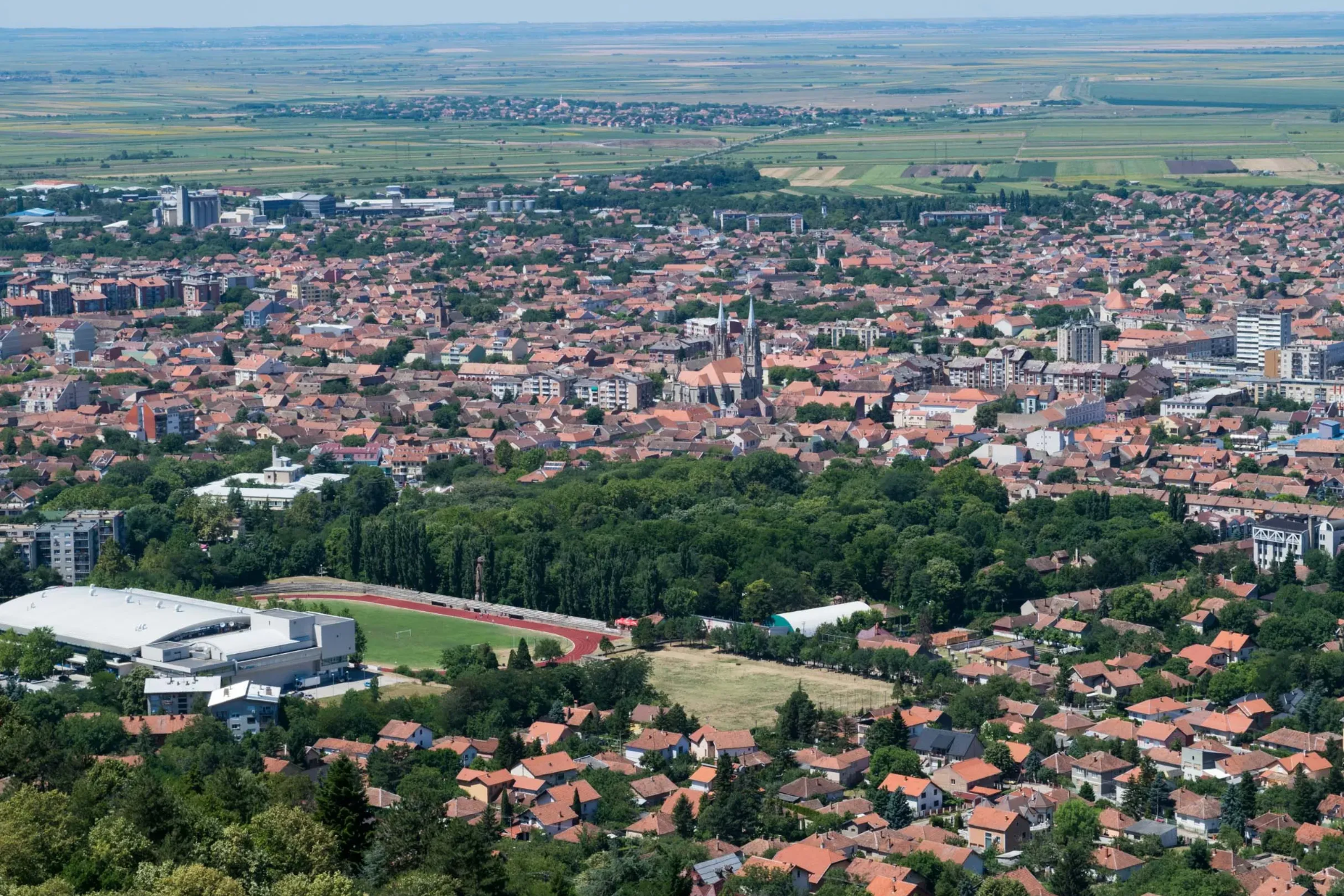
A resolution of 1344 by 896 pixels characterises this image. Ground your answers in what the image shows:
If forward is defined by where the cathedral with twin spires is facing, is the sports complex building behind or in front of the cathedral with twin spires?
behind

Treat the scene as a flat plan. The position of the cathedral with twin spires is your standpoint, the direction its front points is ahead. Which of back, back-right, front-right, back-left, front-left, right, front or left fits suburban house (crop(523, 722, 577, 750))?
back-right

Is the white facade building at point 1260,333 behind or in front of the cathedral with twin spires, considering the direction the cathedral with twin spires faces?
in front

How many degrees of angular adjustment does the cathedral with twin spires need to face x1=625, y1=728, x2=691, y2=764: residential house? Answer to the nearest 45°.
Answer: approximately 135° to its right

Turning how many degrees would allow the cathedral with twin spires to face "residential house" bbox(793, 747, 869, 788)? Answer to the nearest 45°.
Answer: approximately 135° to its right

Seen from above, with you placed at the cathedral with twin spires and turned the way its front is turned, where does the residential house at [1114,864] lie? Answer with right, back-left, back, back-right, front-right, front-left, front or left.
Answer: back-right

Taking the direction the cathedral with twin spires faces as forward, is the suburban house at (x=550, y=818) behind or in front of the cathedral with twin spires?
behind

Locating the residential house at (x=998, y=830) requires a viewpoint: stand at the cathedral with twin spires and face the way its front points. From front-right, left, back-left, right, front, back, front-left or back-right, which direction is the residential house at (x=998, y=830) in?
back-right

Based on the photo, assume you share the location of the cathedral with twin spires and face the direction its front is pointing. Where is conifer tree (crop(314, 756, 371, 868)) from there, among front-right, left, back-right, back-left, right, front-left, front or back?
back-right

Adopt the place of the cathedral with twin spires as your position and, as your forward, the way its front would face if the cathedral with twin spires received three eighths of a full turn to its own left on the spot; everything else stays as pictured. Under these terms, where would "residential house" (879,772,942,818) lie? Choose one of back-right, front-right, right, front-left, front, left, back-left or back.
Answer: left

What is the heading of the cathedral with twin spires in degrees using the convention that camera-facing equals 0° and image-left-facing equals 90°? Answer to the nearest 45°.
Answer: approximately 225°

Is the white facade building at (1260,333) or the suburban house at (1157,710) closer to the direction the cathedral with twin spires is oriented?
the white facade building

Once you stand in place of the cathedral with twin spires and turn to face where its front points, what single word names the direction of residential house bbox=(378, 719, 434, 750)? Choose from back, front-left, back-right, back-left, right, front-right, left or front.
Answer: back-right

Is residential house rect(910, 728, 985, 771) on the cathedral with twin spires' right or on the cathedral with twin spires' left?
on its right
